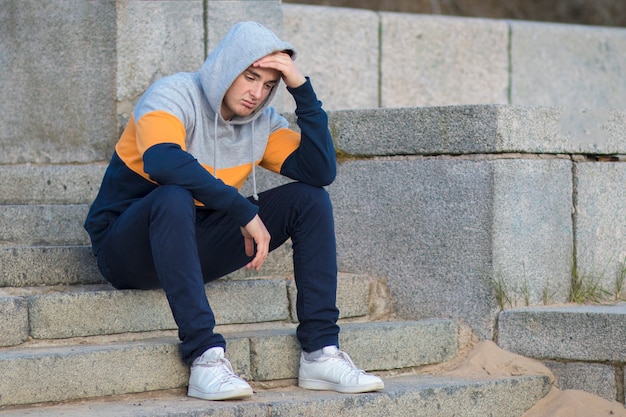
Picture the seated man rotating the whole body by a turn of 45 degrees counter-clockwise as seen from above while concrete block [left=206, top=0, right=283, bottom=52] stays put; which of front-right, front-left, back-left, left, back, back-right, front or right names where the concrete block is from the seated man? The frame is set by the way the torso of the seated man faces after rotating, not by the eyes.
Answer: left

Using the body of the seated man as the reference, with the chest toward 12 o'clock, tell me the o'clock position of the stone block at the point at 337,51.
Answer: The stone block is roughly at 8 o'clock from the seated man.

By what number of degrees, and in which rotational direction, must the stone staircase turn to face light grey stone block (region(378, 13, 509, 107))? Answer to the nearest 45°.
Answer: approximately 135° to its left

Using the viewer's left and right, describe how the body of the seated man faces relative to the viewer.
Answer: facing the viewer and to the right of the viewer

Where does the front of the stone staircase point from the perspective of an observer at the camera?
facing the viewer

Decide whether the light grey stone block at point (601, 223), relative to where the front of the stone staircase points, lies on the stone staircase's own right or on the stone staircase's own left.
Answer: on the stone staircase's own left

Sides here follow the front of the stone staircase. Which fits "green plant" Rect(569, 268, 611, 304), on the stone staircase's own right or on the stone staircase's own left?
on the stone staircase's own left

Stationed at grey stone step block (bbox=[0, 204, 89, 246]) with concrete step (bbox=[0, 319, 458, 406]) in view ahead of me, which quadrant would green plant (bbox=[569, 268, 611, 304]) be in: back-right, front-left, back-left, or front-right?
front-left

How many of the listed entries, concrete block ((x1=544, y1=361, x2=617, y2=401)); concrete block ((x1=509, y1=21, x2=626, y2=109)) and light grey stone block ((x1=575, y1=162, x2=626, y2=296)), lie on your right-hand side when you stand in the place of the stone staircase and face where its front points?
0

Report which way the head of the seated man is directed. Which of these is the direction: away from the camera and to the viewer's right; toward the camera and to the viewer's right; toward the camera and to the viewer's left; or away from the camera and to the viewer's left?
toward the camera and to the viewer's right

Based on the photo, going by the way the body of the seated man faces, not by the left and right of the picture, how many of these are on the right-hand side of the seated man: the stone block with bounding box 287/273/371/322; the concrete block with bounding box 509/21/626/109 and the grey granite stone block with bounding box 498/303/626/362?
0

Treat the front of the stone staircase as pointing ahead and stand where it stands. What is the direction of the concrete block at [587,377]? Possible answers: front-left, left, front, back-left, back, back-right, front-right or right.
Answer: left

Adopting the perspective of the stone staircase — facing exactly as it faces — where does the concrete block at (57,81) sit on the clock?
The concrete block is roughly at 5 o'clock from the stone staircase.

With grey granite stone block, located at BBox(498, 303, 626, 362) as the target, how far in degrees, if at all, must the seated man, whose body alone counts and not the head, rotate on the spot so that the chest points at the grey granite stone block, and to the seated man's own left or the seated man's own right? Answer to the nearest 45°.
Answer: approximately 45° to the seated man's own left
